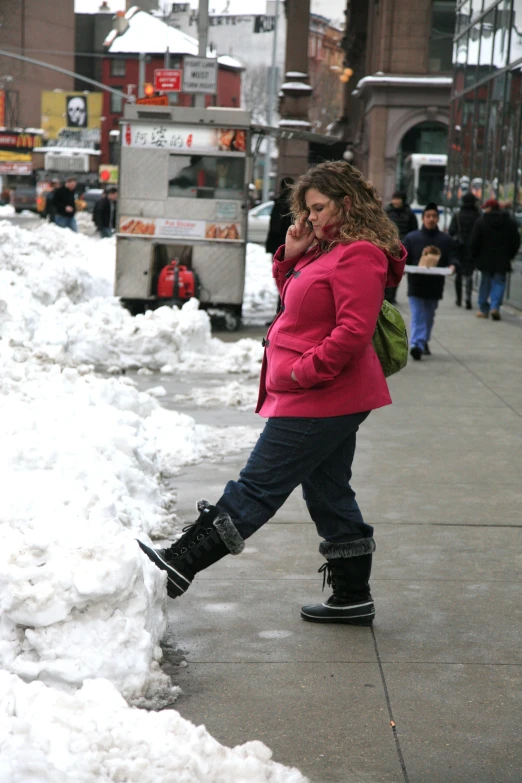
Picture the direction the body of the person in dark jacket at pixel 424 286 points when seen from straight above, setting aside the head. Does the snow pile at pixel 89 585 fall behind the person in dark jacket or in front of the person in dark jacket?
in front

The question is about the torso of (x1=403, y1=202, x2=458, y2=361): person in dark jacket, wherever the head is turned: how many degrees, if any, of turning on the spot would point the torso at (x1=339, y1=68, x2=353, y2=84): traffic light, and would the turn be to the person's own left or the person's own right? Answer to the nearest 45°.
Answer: approximately 180°

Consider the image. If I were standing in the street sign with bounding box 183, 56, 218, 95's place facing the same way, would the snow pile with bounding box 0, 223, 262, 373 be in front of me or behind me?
in front

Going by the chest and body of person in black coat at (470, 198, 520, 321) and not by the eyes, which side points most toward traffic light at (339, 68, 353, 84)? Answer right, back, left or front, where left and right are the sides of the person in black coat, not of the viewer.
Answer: front

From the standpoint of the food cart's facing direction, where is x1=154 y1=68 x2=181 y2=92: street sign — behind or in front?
behind

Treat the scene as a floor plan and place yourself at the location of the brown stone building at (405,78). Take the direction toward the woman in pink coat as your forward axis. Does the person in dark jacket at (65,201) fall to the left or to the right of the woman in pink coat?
right

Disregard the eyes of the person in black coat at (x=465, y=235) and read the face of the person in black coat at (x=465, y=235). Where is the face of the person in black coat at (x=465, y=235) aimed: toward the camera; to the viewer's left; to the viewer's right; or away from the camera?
away from the camera

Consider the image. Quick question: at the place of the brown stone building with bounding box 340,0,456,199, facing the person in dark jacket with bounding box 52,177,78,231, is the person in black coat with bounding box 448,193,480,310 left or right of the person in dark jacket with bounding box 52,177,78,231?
left

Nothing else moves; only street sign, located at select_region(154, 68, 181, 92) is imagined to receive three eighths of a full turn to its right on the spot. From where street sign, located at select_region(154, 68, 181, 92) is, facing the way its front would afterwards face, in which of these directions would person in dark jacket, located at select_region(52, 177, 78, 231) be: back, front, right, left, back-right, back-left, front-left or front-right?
front

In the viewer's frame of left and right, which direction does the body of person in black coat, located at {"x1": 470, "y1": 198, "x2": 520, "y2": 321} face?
facing away from the viewer

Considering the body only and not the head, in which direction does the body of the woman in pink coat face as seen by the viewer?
to the viewer's left

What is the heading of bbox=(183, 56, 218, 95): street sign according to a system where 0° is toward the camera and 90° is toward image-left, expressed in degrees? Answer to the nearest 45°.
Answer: approximately 0°
